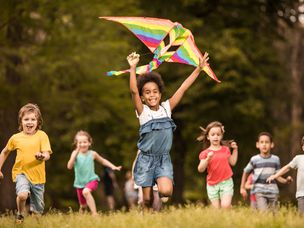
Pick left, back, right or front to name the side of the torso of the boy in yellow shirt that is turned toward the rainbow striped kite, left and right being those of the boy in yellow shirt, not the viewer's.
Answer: left

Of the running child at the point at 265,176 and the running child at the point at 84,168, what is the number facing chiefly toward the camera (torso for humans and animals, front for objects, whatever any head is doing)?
2

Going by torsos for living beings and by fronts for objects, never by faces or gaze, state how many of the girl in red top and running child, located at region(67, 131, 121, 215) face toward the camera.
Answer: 2

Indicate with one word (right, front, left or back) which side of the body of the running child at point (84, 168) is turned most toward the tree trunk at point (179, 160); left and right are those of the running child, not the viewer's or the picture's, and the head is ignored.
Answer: back

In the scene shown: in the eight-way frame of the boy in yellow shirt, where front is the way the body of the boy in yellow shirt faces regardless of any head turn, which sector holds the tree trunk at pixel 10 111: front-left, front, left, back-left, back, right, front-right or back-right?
back

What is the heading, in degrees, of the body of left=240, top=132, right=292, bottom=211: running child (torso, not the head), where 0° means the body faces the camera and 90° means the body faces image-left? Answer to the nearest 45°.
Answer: approximately 0°
